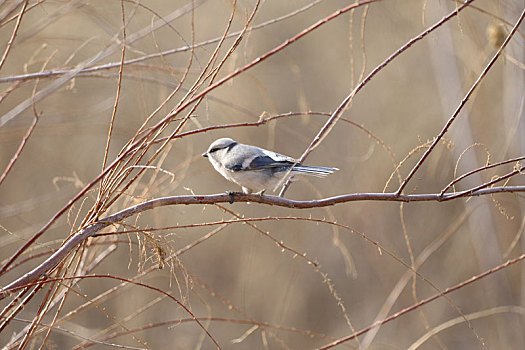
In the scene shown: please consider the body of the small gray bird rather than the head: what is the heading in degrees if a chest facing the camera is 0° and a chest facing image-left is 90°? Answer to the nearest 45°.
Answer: approximately 90°
